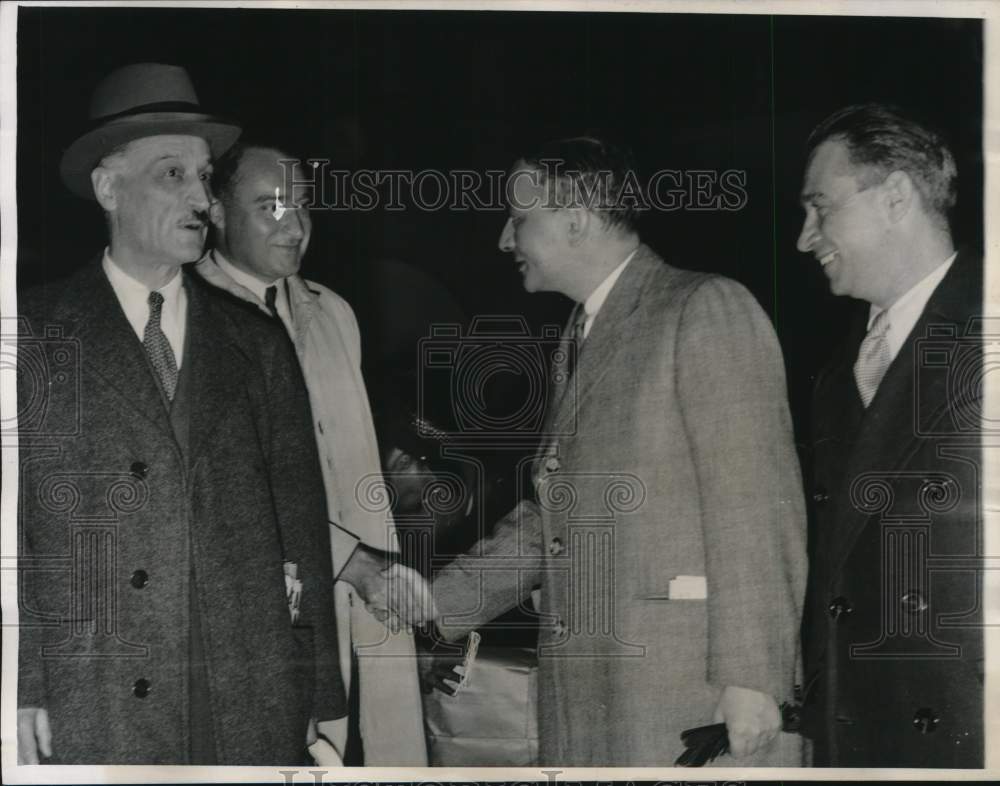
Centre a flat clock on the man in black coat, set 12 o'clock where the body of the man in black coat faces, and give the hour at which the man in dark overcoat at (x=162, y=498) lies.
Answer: The man in dark overcoat is roughly at 1 o'clock from the man in black coat.

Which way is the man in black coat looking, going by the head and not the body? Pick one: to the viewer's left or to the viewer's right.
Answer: to the viewer's left

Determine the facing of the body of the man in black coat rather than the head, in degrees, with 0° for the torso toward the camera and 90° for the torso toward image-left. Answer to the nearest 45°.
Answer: approximately 45°
